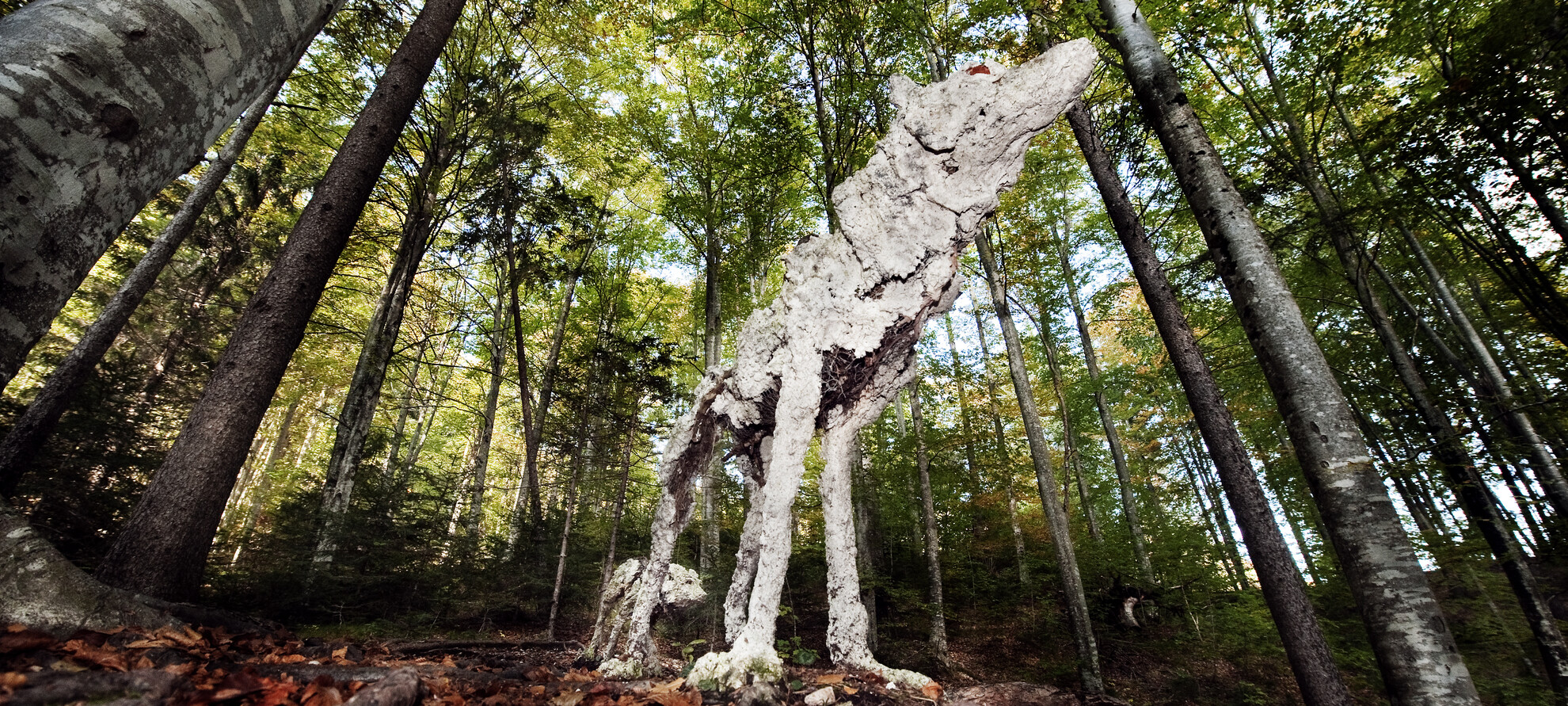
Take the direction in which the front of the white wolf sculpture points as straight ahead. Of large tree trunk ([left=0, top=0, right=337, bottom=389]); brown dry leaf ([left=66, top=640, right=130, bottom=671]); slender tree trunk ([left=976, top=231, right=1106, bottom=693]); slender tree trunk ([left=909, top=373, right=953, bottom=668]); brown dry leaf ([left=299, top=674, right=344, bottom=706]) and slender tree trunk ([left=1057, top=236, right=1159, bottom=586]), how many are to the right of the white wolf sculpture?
3

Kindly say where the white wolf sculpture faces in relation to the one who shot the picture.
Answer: facing the viewer and to the right of the viewer

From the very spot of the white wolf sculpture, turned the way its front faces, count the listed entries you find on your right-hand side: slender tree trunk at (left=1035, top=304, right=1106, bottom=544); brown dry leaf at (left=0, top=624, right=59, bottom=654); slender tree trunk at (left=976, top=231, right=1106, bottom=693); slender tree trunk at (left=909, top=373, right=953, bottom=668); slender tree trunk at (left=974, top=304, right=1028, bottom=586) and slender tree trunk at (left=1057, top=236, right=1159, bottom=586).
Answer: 1

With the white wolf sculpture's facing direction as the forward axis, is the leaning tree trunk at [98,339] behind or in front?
behind

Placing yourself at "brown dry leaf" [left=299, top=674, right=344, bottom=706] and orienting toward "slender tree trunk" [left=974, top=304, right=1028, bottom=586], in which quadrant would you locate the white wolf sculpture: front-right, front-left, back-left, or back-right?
front-right

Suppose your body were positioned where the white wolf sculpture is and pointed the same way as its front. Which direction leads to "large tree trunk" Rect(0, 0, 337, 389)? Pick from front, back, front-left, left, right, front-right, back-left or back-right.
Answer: right

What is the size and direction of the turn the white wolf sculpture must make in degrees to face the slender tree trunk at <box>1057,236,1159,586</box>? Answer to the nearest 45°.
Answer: approximately 90° to its left

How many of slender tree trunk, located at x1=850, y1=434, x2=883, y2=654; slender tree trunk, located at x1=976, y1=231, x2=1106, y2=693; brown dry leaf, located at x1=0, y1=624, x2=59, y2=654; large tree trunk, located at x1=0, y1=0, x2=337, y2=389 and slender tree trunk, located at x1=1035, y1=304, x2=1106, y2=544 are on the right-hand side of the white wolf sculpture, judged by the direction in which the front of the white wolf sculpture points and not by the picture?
2

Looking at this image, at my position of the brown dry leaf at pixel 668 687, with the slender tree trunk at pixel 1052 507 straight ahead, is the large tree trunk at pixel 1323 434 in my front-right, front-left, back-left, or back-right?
front-right

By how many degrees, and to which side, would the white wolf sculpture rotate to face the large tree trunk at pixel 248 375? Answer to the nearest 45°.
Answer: approximately 135° to its right

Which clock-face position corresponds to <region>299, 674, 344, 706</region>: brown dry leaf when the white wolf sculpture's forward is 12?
The brown dry leaf is roughly at 3 o'clock from the white wolf sculpture.

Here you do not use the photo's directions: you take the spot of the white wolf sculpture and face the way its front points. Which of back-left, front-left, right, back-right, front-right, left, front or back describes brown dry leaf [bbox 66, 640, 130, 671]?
right

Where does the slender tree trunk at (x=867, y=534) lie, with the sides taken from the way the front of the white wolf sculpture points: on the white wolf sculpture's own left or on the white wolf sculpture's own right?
on the white wolf sculpture's own left

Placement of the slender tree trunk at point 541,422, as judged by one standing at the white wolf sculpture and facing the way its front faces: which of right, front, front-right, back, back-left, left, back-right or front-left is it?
back

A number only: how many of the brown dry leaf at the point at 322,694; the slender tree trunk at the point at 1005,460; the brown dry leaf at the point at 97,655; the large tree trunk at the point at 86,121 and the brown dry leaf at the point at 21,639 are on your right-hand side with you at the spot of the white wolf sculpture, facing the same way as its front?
4

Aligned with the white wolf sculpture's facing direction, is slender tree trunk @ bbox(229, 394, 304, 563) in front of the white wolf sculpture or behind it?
behind

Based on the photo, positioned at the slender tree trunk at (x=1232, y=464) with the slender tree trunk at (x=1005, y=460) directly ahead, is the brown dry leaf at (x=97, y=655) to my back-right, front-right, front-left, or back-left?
back-left
